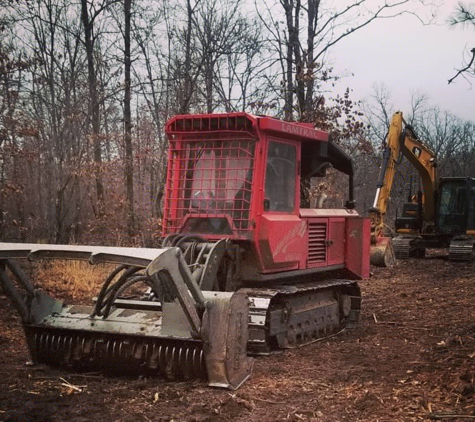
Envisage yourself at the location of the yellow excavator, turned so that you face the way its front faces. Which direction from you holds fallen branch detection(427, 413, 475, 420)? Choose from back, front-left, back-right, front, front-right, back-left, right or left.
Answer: front-left

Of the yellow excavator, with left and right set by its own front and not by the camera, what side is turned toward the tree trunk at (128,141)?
front

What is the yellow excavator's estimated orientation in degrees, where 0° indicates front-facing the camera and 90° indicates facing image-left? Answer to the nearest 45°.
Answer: approximately 45°

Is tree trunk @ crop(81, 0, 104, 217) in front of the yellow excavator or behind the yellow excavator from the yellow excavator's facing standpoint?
in front
